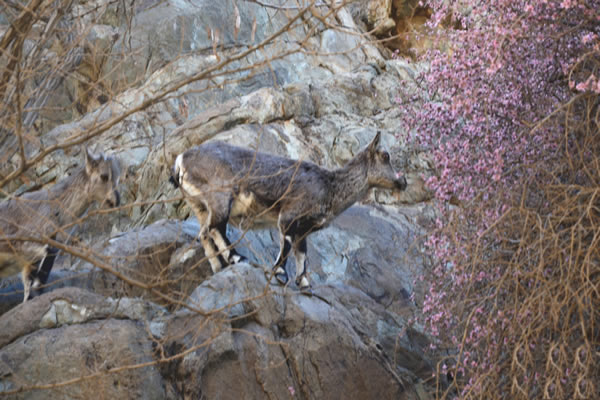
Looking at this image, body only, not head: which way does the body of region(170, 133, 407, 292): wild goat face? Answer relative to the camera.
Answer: to the viewer's right

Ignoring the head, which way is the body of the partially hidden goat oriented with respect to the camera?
to the viewer's right

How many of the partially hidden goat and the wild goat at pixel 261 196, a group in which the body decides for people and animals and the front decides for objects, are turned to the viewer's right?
2

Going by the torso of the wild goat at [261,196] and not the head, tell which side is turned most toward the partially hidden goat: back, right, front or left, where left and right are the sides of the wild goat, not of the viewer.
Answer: back
